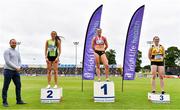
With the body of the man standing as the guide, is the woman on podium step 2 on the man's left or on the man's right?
on the man's left

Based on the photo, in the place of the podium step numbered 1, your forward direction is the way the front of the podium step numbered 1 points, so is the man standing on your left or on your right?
on your right

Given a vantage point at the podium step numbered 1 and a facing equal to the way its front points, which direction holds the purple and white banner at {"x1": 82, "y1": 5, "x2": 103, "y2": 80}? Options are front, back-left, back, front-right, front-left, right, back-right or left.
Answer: back

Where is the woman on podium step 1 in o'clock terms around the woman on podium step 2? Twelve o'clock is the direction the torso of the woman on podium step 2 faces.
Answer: The woman on podium step 1 is roughly at 9 o'clock from the woman on podium step 2.

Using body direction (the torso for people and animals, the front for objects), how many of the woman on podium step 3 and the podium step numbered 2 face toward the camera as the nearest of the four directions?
2

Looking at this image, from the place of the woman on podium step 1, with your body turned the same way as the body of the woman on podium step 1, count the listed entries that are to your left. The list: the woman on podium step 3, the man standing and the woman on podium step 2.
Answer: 1

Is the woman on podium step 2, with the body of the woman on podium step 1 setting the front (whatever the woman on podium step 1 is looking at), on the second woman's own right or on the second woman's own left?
on the second woman's own right

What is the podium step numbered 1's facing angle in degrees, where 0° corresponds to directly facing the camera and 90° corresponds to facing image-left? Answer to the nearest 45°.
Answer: approximately 0°

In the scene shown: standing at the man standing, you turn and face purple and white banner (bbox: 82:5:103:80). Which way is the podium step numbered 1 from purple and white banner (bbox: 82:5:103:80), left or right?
right

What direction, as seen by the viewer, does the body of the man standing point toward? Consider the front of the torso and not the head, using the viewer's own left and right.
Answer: facing the viewer and to the right of the viewer
